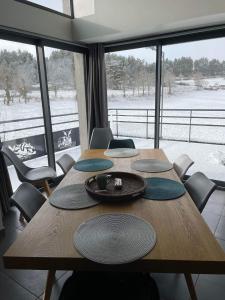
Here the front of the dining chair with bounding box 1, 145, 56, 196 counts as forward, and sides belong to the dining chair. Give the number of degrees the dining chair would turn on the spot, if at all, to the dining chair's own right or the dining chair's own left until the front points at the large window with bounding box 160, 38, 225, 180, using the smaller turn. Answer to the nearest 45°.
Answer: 0° — it already faces it

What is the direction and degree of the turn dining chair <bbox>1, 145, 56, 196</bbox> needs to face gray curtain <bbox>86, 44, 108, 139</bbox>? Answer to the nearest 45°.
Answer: approximately 45° to its left

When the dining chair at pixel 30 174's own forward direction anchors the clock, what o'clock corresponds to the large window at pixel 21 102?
The large window is roughly at 9 o'clock from the dining chair.

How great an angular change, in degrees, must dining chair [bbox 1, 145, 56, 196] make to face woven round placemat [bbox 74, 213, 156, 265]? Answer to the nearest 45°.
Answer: approximately 90° to its right

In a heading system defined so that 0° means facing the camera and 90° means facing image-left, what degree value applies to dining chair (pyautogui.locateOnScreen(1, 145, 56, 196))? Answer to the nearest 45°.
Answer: approximately 270°

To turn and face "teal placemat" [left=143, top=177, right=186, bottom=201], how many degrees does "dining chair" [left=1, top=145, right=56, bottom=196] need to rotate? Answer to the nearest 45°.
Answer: approximately 45° to its right

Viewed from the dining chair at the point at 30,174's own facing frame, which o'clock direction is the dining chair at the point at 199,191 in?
the dining chair at the point at 199,191 is roughly at 2 o'clock from the dining chair at the point at 30,174.

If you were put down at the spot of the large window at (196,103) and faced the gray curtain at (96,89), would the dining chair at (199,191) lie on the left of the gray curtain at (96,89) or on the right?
left

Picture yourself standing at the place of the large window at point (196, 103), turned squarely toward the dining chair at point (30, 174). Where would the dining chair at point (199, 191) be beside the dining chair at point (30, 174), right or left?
left
